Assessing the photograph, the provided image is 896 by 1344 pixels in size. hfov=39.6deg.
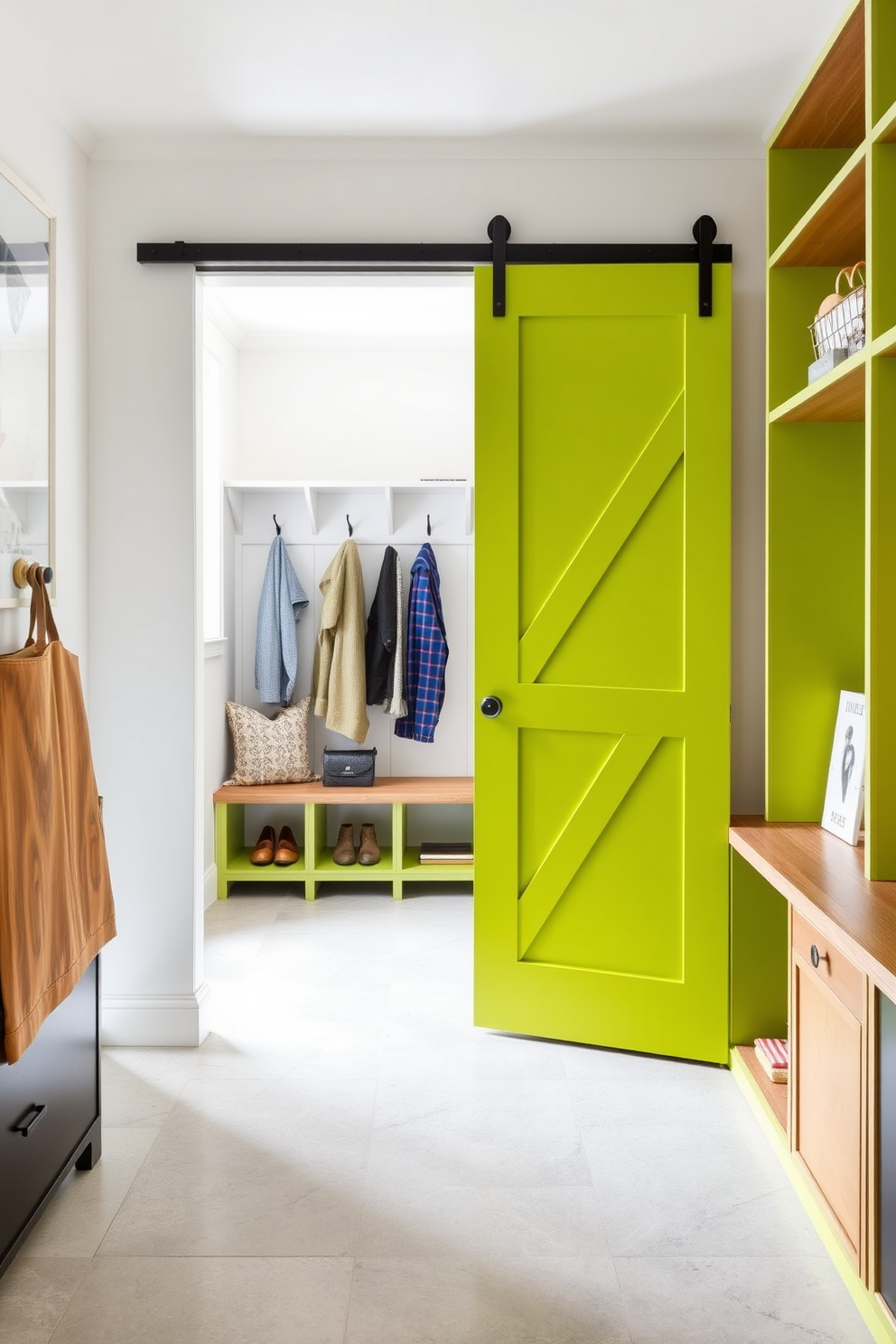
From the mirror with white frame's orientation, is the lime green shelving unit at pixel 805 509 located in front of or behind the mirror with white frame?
in front

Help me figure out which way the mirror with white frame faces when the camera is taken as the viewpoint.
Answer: facing to the right of the viewer

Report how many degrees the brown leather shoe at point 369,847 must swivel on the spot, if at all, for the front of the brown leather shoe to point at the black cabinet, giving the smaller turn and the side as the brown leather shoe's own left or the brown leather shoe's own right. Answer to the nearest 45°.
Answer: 0° — it already faces it

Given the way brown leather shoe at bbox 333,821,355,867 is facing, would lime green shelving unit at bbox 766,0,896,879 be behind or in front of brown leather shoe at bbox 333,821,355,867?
in front

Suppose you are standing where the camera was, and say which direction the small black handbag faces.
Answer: facing the viewer

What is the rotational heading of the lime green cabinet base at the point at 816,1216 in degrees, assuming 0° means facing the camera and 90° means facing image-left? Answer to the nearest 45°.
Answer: approximately 45°

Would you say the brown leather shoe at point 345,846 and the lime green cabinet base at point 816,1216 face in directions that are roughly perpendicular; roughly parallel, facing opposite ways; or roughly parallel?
roughly perpendicular

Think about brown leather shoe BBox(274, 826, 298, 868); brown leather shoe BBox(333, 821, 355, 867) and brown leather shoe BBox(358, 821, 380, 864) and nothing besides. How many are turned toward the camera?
3

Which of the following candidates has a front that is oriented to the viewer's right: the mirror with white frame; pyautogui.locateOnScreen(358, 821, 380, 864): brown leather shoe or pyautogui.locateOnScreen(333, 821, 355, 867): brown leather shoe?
the mirror with white frame
